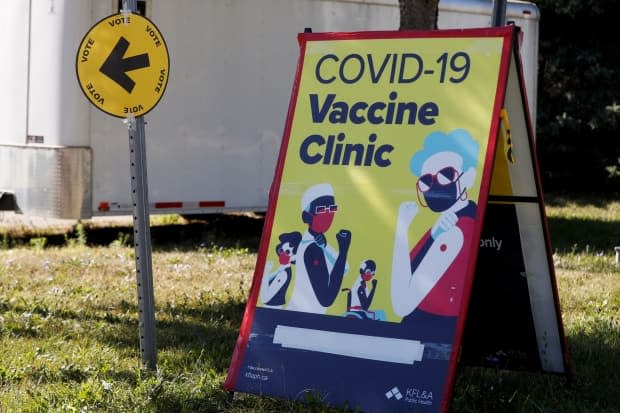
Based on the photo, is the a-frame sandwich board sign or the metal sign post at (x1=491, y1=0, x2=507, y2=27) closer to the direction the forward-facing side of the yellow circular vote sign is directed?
the a-frame sandwich board sign

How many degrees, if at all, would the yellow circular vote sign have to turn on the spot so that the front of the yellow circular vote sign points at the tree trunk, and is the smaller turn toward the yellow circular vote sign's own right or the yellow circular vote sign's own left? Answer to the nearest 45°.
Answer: approximately 135° to the yellow circular vote sign's own left

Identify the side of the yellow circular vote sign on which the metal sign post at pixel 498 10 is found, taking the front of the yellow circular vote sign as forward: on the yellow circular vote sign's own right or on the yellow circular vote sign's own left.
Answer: on the yellow circular vote sign's own left

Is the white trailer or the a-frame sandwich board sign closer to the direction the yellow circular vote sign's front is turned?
the a-frame sandwich board sign

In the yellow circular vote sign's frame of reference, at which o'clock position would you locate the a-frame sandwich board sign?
The a-frame sandwich board sign is roughly at 10 o'clock from the yellow circular vote sign.

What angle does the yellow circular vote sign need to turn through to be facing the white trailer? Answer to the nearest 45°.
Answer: approximately 180°

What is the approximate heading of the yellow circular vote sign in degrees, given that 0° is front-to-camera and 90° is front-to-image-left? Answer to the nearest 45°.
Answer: approximately 0°
